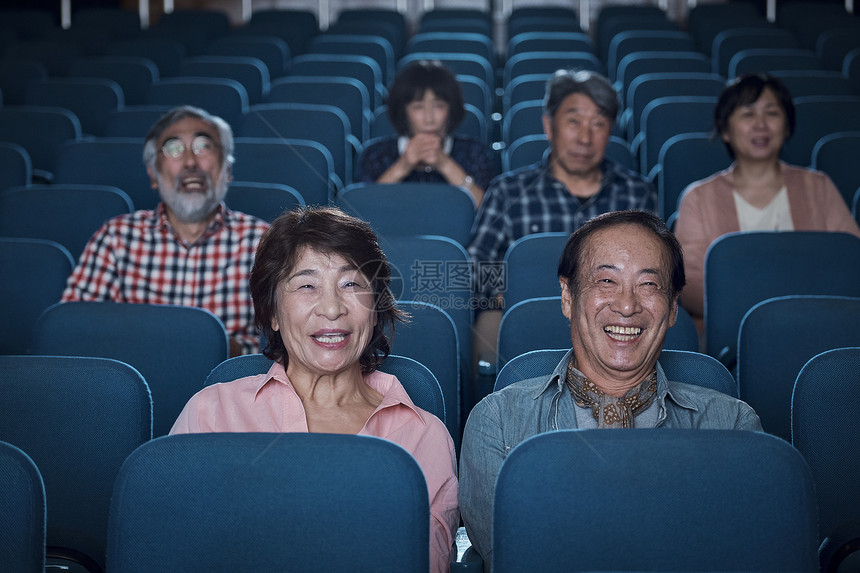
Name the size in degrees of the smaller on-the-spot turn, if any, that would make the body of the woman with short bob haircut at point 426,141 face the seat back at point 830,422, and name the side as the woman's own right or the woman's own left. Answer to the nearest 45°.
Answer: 0° — they already face it

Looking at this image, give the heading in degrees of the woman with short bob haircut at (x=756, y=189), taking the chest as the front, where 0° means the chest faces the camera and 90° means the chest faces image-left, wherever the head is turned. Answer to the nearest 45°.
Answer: approximately 0°

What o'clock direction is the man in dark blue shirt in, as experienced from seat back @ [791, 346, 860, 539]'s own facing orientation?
The man in dark blue shirt is roughly at 5 o'clock from the seat back.

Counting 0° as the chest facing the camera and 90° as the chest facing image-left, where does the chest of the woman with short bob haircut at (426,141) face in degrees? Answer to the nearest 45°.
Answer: approximately 0°

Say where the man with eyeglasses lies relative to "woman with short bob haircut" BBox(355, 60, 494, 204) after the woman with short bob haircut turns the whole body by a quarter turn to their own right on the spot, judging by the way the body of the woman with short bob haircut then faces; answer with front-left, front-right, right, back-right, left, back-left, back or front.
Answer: front-left

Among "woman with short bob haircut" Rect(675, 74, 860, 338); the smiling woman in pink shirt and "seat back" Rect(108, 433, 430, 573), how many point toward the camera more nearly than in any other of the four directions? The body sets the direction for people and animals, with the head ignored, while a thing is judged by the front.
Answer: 3
